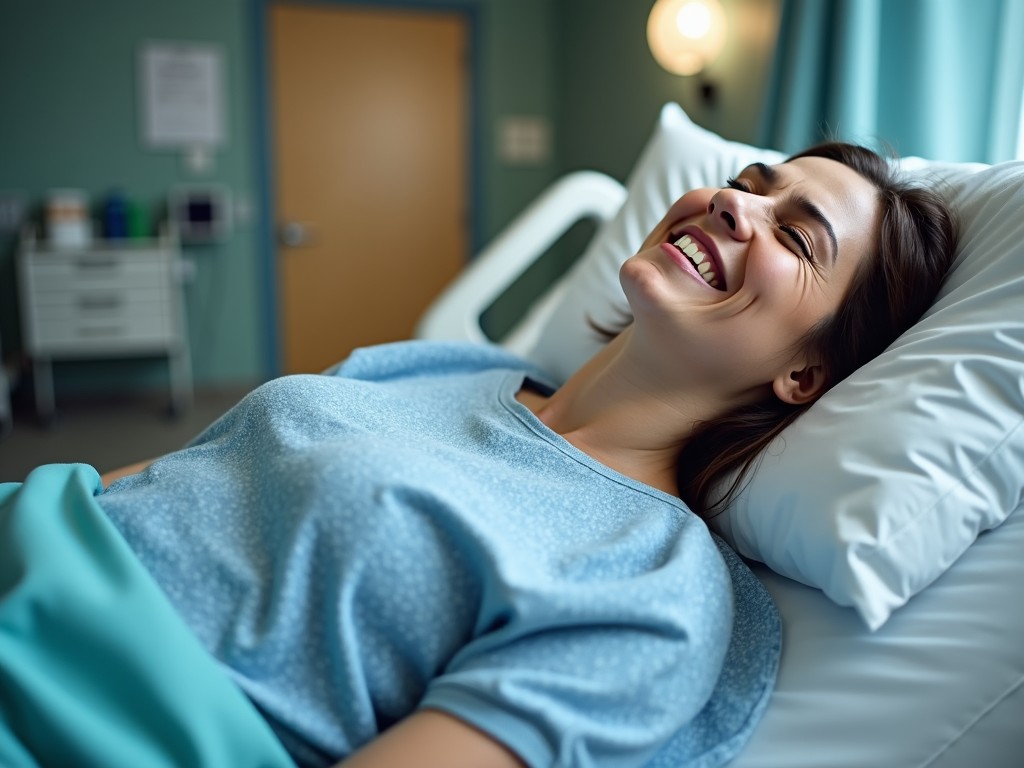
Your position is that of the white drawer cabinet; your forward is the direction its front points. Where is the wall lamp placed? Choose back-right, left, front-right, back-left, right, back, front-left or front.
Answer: front-left

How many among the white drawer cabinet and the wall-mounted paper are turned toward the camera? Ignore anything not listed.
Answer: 2

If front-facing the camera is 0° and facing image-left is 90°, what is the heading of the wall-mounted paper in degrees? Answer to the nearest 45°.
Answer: approximately 0°

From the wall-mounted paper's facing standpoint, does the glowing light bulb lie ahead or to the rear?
ahead

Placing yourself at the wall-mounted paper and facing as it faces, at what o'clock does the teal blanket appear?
The teal blanket is roughly at 12 o'clock from the wall-mounted paper.

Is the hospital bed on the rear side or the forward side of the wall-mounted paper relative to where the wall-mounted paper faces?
on the forward side

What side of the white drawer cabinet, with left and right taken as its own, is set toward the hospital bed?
front

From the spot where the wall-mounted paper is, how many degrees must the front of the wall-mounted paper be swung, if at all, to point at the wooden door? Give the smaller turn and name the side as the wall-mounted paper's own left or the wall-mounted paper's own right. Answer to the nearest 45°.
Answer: approximately 90° to the wall-mounted paper's own left
